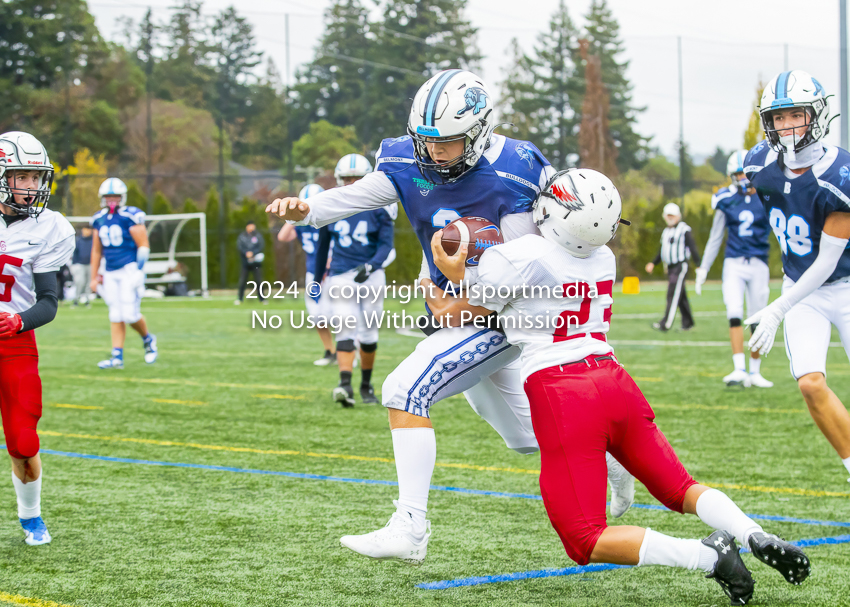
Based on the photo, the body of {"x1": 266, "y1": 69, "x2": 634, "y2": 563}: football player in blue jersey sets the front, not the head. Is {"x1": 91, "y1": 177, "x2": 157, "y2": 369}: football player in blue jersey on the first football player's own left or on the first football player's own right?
on the first football player's own right

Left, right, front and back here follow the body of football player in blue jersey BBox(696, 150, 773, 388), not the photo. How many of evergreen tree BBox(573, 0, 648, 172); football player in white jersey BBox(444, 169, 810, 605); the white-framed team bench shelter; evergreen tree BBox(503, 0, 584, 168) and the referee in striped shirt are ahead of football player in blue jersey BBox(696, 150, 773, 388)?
1

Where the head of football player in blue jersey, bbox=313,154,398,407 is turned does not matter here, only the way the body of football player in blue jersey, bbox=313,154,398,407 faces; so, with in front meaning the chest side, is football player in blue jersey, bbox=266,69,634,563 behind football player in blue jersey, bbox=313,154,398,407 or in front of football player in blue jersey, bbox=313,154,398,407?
in front

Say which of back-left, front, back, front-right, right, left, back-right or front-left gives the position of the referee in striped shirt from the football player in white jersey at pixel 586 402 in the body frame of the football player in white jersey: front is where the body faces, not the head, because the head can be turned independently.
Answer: front-right

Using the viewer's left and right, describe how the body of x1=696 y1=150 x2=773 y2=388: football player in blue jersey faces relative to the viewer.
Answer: facing the viewer

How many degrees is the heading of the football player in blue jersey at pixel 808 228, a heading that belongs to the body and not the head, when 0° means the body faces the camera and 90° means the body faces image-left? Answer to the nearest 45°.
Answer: approximately 45°

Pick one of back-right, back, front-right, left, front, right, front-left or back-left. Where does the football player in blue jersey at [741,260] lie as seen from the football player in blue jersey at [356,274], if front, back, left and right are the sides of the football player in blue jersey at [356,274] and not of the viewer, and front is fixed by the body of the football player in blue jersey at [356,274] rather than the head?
left

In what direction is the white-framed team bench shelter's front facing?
toward the camera

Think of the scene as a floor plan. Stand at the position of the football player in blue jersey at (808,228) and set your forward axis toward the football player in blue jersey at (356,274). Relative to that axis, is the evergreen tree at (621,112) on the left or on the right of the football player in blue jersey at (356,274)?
right

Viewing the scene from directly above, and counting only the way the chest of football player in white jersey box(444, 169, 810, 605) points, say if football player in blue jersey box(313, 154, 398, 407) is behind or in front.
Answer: in front

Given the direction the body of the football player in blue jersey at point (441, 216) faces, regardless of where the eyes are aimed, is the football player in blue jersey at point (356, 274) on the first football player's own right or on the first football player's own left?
on the first football player's own right

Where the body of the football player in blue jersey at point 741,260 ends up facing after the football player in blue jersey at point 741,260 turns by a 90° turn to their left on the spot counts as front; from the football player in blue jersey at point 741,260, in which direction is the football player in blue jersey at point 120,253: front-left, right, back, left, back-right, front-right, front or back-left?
back
